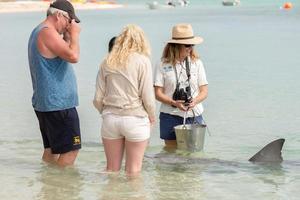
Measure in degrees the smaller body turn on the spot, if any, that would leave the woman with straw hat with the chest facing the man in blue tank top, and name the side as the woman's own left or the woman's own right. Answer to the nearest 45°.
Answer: approximately 45° to the woman's own right

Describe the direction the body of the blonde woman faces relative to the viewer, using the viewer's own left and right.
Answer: facing away from the viewer

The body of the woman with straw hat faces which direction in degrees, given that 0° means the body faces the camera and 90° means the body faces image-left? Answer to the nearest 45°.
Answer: approximately 0°

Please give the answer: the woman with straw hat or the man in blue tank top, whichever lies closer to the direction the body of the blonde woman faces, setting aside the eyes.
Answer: the woman with straw hat

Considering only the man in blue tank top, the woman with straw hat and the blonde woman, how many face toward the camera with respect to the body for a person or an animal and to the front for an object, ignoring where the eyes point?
1

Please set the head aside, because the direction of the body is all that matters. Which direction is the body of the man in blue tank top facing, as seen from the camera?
to the viewer's right

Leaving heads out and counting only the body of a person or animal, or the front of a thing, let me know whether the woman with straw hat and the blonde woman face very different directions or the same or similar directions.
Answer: very different directions

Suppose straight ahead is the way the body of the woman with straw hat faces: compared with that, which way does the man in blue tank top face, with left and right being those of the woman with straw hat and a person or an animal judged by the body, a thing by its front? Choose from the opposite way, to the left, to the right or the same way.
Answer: to the left

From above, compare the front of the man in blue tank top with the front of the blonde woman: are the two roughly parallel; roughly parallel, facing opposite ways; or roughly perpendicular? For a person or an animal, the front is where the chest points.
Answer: roughly perpendicular

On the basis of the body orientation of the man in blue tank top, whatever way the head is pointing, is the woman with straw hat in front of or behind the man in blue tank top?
in front

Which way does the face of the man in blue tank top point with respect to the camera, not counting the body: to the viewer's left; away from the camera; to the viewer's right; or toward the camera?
to the viewer's right

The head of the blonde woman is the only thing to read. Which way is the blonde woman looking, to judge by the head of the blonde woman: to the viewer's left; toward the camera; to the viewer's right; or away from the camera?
away from the camera

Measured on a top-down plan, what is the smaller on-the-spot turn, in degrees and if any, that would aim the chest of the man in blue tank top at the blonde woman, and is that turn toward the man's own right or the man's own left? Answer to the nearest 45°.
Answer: approximately 45° to the man's own right
